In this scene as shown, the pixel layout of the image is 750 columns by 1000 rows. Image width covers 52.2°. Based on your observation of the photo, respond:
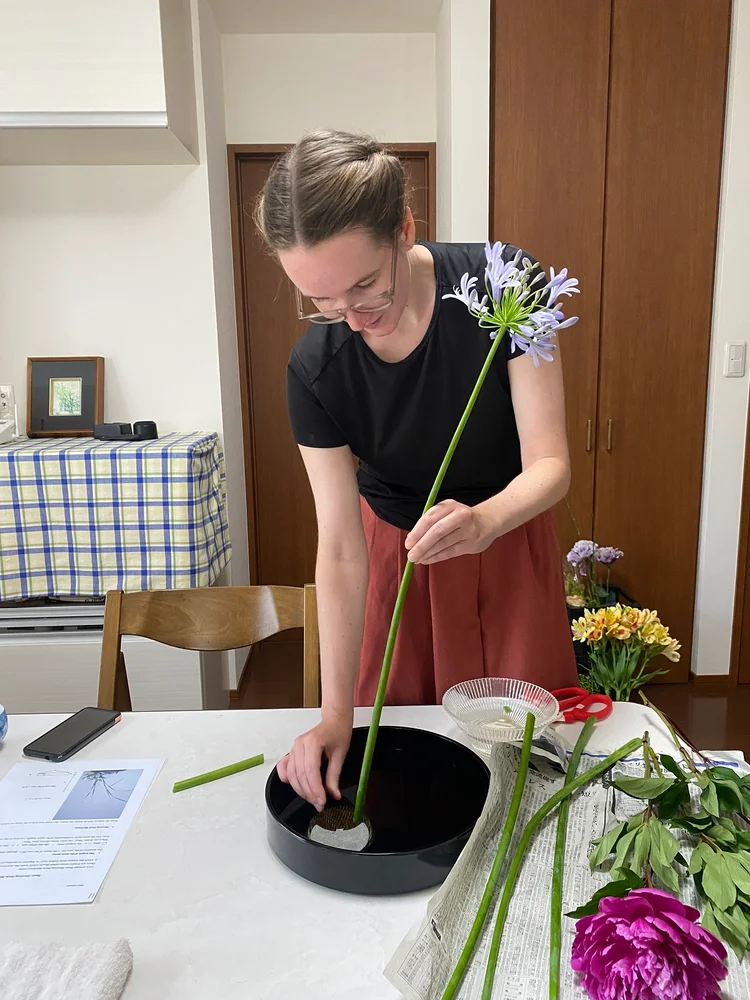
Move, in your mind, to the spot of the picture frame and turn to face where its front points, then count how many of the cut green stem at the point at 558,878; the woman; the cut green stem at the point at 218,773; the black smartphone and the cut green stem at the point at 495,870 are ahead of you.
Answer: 5

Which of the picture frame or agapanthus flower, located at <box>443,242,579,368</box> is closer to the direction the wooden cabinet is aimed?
the agapanthus flower

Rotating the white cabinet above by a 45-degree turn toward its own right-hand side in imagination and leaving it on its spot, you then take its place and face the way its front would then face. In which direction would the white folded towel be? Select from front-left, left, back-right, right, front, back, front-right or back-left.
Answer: front-left

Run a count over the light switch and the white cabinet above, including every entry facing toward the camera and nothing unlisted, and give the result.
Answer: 2

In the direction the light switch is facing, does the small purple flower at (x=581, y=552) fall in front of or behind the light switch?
in front

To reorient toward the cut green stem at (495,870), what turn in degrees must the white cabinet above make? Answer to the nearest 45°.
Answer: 0° — it already faces it
